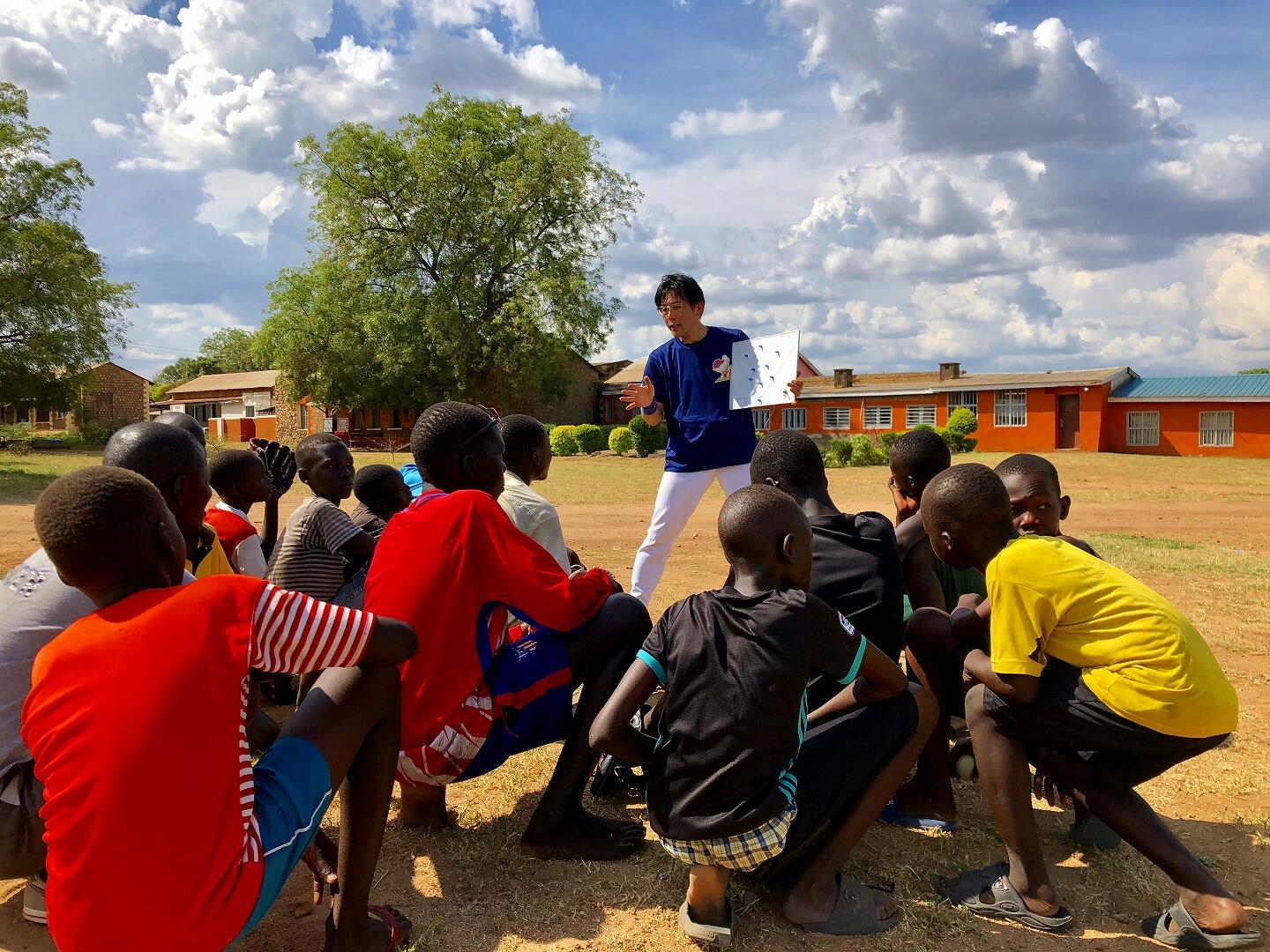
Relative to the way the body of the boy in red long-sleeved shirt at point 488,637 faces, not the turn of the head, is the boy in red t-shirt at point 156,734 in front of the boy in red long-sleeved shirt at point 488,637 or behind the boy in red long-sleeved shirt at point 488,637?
behind

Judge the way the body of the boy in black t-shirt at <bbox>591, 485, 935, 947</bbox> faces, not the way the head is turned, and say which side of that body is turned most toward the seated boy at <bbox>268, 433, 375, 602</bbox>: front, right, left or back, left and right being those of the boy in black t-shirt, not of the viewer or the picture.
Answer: left

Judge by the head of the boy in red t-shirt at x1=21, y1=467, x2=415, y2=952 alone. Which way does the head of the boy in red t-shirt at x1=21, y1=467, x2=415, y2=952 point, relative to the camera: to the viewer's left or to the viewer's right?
to the viewer's right

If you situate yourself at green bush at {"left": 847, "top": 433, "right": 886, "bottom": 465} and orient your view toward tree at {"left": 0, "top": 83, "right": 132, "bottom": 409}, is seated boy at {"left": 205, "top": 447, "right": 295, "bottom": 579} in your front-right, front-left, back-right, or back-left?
front-left

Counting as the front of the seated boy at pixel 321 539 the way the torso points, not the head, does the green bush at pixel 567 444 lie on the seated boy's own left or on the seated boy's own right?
on the seated boy's own left

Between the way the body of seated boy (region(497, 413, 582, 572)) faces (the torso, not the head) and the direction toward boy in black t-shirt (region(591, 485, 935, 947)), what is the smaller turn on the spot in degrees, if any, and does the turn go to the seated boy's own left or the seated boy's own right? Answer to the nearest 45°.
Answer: approximately 90° to the seated boy's own right

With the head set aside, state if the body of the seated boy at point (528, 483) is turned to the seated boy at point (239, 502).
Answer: no

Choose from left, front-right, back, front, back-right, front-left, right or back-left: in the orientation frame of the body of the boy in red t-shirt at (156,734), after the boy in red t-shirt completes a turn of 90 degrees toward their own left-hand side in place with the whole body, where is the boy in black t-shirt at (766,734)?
back-right

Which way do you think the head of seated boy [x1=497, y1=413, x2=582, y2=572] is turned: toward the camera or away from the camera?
away from the camera

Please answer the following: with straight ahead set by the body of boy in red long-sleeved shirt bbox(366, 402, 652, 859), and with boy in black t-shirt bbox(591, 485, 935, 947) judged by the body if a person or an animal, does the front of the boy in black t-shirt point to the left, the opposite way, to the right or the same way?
the same way

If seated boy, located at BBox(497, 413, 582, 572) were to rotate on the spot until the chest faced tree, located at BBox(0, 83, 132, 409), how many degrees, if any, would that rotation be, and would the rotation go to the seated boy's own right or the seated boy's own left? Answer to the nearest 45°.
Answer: approximately 90° to the seated boy's own left

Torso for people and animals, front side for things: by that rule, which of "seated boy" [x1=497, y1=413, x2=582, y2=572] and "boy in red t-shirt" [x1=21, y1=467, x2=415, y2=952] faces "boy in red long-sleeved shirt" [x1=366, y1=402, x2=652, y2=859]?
"boy in red t-shirt" [x1=21, y1=467, x2=415, y2=952]

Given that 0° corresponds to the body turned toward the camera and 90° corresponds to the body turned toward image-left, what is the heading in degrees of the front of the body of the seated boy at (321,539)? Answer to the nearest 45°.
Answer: approximately 270°

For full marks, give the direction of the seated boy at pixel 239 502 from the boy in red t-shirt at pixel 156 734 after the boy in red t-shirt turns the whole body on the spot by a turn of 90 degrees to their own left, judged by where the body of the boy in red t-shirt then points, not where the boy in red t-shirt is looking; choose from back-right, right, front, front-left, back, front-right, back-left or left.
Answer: front-right

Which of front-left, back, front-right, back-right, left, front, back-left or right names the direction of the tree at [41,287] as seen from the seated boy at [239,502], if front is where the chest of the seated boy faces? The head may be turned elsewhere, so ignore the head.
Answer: left

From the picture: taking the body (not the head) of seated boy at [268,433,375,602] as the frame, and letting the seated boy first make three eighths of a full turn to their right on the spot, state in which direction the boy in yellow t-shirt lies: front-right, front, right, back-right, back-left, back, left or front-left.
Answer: left

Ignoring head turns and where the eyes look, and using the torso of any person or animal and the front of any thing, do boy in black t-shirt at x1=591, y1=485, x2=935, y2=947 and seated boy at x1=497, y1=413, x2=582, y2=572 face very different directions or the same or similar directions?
same or similar directions

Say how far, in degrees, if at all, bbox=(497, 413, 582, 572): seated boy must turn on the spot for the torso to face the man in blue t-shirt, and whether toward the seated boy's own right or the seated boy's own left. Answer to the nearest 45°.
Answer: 0° — they already face them

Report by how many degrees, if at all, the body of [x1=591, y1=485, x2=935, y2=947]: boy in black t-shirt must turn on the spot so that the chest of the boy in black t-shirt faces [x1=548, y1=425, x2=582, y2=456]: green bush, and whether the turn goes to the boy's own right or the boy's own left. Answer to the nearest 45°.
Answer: approximately 45° to the boy's own left

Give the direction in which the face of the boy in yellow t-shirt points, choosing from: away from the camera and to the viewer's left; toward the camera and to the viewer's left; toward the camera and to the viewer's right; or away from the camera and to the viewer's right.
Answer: away from the camera and to the viewer's left

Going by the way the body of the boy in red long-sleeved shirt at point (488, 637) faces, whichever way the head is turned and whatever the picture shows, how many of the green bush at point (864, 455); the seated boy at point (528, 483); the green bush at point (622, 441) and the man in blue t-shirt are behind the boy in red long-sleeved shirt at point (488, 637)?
0
